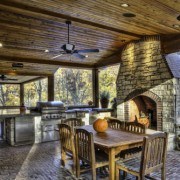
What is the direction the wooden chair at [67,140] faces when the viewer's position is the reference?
facing away from the viewer and to the right of the viewer

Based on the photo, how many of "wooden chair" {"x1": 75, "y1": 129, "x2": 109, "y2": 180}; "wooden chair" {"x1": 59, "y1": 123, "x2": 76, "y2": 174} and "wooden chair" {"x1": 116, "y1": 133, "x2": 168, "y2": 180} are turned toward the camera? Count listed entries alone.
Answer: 0

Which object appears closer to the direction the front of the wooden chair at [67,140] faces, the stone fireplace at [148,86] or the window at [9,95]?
the stone fireplace

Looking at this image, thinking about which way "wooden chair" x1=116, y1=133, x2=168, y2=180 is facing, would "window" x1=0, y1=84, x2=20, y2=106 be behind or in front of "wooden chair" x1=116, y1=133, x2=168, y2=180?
in front

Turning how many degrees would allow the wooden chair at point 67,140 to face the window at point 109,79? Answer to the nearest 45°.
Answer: approximately 45° to its left

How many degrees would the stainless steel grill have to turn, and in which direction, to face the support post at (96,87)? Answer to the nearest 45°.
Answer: approximately 135° to its left

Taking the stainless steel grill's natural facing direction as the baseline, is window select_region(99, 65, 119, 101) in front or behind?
behind

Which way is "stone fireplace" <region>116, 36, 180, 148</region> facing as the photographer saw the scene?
facing the viewer and to the left of the viewer

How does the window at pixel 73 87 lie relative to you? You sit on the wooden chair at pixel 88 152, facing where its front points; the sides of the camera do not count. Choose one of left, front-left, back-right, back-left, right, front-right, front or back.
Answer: front-left

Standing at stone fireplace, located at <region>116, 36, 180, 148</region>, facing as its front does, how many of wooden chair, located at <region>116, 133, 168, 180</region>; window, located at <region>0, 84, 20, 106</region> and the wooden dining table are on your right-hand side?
1

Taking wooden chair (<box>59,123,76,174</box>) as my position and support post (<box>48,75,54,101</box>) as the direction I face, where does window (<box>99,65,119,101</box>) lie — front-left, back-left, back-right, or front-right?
front-right

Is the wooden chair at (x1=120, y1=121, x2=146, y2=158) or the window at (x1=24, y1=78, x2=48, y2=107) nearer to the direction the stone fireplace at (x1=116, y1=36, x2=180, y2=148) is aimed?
the wooden chair

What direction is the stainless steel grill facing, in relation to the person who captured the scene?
facing the viewer

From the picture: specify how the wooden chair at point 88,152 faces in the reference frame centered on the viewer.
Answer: facing away from the viewer and to the right of the viewer

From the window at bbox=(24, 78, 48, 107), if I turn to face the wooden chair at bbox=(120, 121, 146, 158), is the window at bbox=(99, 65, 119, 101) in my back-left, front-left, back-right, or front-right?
front-left

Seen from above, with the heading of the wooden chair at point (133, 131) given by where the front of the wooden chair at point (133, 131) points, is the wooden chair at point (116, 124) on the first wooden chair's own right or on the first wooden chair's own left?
on the first wooden chair's own right
